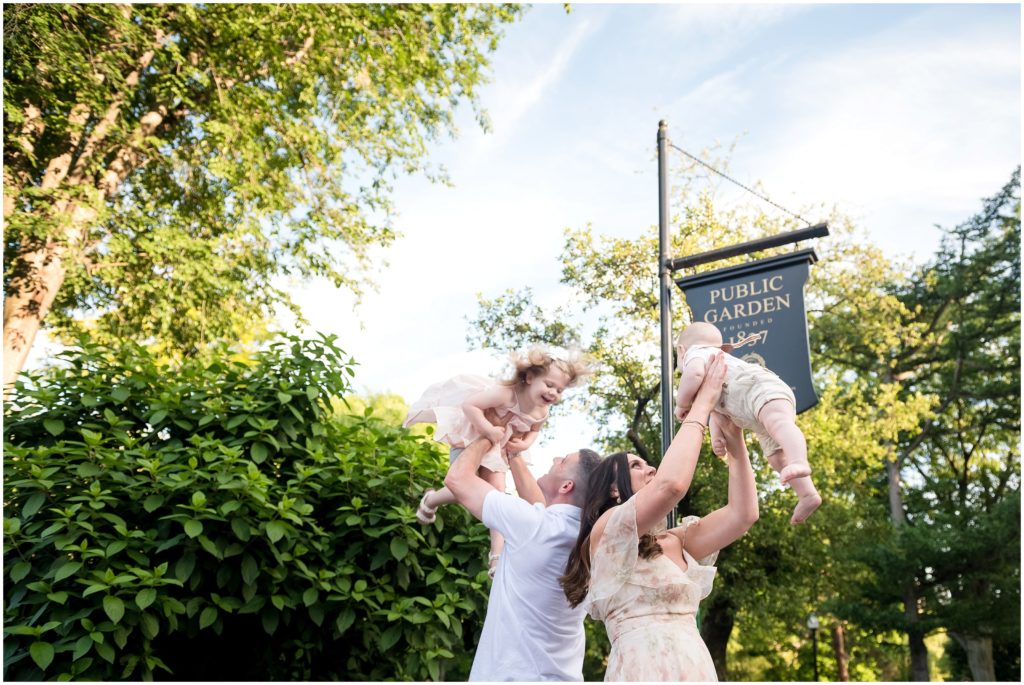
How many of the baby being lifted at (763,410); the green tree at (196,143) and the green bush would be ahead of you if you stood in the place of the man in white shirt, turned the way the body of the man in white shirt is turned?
2

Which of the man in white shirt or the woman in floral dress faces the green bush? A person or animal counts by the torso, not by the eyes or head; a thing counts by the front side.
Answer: the man in white shirt

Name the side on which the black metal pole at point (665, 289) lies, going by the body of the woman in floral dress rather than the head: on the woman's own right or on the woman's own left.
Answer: on the woman's own left

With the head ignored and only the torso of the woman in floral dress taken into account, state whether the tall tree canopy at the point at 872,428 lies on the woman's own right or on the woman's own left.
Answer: on the woman's own left

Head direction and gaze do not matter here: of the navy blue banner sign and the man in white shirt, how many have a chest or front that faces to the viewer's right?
0

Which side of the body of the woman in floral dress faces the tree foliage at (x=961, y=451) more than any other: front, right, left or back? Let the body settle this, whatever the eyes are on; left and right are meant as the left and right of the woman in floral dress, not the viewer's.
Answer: left

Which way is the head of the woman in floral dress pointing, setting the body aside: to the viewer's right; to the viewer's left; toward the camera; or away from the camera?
to the viewer's right

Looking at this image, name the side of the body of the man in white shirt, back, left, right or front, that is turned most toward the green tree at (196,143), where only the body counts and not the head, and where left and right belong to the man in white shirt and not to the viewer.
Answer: front

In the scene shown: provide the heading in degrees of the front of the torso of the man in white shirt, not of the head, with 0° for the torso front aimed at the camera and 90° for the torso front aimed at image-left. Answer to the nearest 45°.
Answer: approximately 135°

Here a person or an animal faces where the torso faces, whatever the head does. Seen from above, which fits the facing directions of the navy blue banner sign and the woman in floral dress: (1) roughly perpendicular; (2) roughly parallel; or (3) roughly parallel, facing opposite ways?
roughly perpendicular

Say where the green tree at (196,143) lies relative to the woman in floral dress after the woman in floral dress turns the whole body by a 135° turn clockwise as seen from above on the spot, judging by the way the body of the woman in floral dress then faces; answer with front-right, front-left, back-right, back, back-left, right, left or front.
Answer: front-right

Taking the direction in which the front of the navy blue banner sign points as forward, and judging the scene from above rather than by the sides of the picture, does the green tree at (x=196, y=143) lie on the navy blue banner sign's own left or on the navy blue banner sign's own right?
on the navy blue banner sign's own right

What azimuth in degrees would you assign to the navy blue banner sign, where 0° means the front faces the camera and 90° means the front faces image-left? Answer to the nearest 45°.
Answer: approximately 45°
